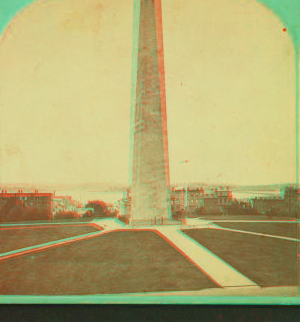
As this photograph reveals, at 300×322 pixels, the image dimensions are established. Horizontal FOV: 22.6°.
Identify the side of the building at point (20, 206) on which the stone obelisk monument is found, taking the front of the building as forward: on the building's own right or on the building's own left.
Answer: on the building's own left

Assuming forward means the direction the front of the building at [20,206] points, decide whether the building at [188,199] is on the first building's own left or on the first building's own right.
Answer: on the first building's own left

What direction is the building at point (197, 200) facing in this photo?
toward the camera

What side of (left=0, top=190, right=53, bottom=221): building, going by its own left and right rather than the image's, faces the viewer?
front

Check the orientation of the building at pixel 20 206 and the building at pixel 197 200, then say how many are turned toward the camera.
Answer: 2

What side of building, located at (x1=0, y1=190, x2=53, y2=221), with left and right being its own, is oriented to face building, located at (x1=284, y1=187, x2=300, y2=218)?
left
